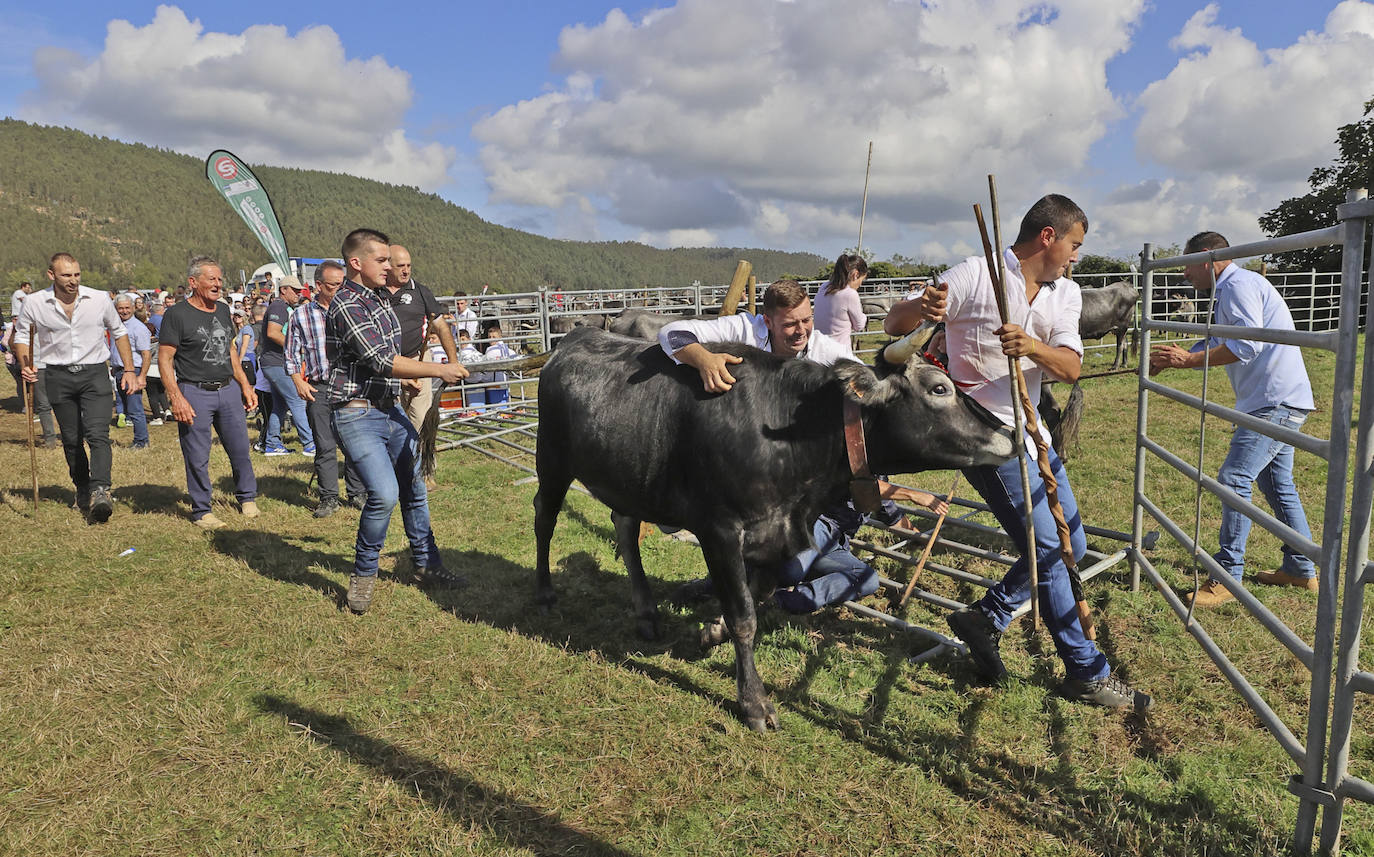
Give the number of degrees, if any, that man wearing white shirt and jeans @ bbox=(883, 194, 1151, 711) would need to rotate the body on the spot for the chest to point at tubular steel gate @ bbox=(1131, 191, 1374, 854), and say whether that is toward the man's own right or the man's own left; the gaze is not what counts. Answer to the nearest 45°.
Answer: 0° — they already face it

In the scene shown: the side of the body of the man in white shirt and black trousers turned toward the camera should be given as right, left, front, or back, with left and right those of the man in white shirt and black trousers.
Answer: front

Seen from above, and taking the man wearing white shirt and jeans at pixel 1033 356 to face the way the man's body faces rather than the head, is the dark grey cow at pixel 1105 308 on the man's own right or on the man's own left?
on the man's own left

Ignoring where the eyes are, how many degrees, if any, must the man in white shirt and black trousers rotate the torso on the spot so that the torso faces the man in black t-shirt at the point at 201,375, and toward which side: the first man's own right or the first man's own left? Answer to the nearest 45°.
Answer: approximately 45° to the first man's own left

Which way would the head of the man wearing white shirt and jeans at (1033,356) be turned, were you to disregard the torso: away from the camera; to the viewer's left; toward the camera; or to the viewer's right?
to the viewer's right

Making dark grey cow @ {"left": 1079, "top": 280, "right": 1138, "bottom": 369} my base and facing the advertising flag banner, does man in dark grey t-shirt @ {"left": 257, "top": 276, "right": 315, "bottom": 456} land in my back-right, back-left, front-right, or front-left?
front-left

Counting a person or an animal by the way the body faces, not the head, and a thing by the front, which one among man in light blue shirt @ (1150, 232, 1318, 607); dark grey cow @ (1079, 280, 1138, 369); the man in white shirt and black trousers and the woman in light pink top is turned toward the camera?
the man in white shirt and black trousers

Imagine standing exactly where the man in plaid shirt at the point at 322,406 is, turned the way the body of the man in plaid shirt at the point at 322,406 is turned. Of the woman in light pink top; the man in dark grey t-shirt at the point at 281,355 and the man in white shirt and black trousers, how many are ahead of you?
1

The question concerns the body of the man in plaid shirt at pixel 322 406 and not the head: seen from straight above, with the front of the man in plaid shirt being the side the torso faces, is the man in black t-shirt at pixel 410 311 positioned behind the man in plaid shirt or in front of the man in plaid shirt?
in front

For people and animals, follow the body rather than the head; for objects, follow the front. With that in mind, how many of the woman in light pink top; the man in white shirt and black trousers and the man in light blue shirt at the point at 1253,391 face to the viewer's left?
1

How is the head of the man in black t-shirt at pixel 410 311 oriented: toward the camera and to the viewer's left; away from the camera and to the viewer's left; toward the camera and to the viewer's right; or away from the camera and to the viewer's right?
toward the camera and to the viewer's right

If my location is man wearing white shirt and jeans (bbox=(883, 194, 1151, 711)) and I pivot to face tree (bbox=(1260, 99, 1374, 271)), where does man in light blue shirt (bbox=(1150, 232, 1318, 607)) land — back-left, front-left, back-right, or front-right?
front-right

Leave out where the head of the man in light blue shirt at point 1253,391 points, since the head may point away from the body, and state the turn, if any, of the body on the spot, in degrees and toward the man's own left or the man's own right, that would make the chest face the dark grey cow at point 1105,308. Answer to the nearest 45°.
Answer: approximately 90° to the man's own right

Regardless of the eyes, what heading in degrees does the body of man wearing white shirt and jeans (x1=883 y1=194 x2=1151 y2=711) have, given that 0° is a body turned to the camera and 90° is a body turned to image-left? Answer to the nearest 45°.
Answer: approximately 315°

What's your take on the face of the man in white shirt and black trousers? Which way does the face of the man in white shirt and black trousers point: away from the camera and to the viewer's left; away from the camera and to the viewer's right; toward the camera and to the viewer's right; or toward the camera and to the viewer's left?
toward the camera and to the viewer's right
